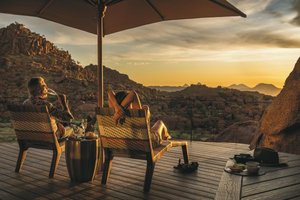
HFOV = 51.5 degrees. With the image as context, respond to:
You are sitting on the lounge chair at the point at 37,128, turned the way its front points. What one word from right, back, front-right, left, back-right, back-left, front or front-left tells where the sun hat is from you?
right

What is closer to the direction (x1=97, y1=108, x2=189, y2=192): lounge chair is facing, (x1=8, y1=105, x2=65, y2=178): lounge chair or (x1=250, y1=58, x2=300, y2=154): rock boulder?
the rock boulder

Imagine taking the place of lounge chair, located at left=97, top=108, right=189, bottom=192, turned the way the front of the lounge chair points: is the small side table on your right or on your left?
on your left

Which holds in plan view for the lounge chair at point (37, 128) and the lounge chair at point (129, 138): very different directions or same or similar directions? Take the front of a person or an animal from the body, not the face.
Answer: same or similar directions

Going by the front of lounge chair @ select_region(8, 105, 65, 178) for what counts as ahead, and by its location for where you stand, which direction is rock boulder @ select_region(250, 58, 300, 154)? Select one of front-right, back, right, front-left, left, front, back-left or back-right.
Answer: front-right

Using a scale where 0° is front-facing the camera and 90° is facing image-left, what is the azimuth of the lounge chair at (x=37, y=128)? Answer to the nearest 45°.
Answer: approximately 225°

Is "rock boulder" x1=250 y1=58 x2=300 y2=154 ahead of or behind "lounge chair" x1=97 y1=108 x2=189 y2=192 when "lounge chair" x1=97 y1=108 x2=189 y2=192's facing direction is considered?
ahead

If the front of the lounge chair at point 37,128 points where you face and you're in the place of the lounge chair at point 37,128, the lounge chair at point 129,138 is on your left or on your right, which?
on your right

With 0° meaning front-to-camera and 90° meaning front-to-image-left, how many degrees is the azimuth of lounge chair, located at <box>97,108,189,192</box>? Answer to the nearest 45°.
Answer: approximately 225°

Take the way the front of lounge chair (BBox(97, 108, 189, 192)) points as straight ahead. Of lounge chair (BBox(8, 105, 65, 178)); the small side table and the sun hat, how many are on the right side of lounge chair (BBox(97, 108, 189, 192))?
1

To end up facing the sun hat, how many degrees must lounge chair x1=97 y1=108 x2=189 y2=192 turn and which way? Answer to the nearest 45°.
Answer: approximately 90° to its right

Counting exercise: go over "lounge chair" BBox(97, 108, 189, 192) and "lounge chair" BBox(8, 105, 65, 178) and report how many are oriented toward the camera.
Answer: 0

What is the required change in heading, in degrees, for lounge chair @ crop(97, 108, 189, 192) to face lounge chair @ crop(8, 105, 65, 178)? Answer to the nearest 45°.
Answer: approximately 135° to its left
